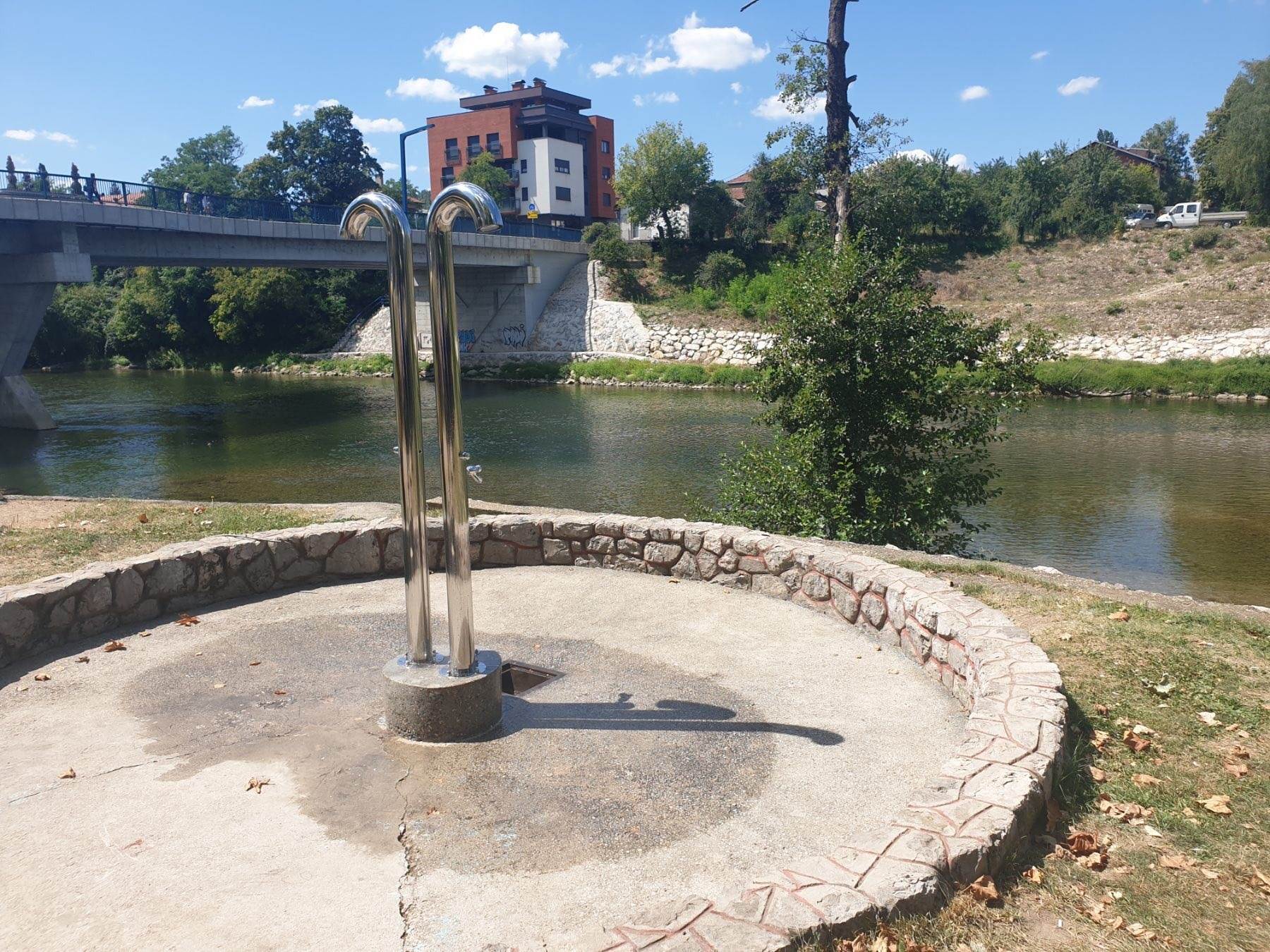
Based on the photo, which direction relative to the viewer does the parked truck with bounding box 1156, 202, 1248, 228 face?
to the viewer's left

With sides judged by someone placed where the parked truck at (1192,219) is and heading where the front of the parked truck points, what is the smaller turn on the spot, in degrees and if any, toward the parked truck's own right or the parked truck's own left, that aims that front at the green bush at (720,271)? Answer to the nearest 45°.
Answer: approximately 45° to the parked truck's own left

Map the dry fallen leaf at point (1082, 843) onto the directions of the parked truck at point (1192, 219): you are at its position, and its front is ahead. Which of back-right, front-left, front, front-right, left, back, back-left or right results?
left

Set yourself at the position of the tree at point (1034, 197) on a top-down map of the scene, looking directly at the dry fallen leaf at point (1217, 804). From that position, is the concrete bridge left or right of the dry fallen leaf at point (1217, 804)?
right

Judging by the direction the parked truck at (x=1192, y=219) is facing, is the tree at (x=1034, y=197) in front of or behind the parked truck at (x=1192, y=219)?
in front

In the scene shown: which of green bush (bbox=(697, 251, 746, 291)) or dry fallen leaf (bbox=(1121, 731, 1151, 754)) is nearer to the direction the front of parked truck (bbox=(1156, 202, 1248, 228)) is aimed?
the green bush

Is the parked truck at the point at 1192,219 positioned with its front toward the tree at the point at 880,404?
no

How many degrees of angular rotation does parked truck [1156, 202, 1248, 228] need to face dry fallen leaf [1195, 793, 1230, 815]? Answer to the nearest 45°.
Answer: approximately 90° to its left

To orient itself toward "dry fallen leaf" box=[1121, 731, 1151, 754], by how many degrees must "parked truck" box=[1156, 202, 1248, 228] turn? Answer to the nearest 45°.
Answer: approximately 90° to its left

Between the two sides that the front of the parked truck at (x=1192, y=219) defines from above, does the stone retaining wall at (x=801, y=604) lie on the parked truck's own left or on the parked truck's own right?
on the parked truck's own left

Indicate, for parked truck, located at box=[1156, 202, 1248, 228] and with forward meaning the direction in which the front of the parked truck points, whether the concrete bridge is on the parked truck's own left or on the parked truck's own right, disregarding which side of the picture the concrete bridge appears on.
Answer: on the parked truck's own left

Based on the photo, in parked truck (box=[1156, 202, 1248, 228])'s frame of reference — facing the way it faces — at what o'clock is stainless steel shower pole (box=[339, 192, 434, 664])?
The stainless steel shower pole is roughly at 9 o'clock from the parked truck.

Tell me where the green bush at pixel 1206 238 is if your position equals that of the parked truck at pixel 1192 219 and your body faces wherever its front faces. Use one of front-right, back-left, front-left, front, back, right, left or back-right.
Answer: left
